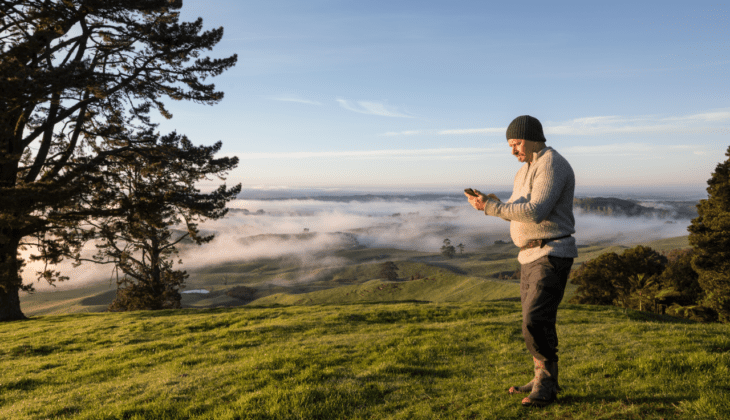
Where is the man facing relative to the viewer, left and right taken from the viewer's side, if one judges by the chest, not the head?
facing to the left of the viewer

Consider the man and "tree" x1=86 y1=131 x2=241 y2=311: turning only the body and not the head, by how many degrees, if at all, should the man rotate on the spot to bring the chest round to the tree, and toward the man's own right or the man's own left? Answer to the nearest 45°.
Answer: approximately 45° to the man's own right
